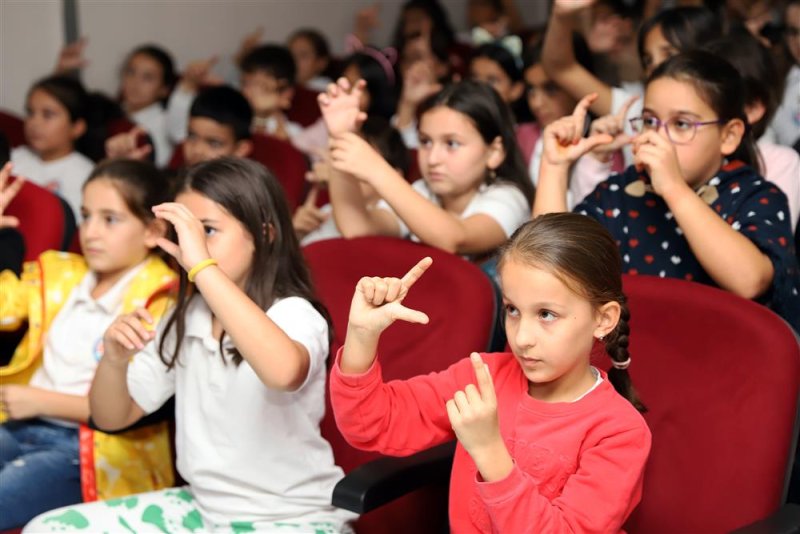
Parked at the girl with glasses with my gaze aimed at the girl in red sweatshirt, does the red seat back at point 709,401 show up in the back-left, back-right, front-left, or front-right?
front-left

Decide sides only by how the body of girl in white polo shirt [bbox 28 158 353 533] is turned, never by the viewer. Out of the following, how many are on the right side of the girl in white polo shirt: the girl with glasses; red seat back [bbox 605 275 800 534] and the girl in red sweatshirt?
0

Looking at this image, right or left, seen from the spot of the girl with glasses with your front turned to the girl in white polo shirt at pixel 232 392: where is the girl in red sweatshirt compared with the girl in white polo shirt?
left

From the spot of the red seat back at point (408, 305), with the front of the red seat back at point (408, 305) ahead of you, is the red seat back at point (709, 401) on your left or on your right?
on your left

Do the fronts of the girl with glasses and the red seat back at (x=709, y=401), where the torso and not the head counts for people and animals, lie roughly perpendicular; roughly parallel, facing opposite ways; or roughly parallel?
roughly parallel

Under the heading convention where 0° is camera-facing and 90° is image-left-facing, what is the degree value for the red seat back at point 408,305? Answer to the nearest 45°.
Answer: approximately 45°

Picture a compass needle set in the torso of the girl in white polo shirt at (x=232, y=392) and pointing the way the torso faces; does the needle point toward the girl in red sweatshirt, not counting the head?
no

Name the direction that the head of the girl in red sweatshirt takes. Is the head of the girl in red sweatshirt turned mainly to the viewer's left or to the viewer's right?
to the viewer's left

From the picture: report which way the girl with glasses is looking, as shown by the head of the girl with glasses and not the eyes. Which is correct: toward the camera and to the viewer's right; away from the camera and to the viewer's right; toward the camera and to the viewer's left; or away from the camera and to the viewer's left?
toward the camera and to the viewer's left

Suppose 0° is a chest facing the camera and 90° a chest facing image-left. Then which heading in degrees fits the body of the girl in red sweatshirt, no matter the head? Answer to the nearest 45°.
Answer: approximately 45°

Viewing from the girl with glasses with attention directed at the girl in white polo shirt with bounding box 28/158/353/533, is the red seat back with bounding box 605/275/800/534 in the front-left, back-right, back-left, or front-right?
front-left

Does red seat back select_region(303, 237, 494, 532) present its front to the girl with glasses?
no

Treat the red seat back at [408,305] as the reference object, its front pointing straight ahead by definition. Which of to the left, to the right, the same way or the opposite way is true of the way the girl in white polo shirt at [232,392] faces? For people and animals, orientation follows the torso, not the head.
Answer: the same way

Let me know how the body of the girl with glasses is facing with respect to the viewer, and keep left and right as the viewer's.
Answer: facing the viewer and to the left of the viewer

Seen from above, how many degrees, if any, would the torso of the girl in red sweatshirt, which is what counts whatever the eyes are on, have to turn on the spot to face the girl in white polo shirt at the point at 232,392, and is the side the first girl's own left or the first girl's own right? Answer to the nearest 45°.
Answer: approximately 90° to the first girl's own right

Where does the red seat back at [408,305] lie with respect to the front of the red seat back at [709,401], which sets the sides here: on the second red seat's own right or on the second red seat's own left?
on the second red seat's own right

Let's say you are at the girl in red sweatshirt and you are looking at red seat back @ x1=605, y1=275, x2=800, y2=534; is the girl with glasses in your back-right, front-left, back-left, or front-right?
front-left

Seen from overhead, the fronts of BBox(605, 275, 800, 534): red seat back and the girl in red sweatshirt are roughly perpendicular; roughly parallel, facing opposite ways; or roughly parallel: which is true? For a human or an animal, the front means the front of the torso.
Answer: roughly parallel
